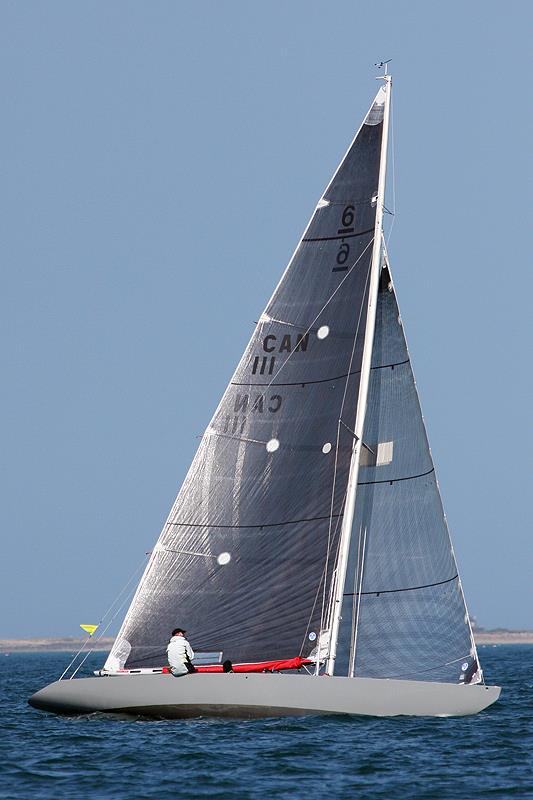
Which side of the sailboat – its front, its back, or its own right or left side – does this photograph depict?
right
